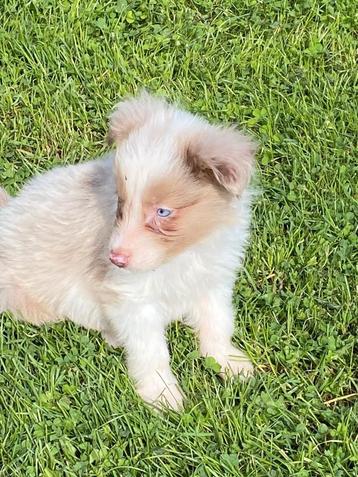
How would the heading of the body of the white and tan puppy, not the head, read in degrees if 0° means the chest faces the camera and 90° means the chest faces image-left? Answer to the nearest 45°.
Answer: approximately 315°
